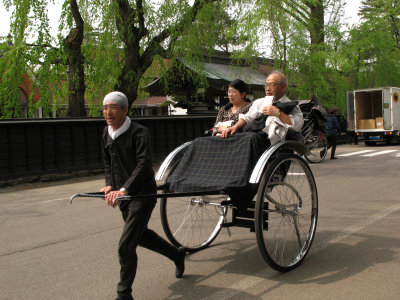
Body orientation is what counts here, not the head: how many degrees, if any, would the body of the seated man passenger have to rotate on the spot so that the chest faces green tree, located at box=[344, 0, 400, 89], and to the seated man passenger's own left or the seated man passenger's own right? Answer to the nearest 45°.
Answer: approximately 135° to the seated man passenger's own right

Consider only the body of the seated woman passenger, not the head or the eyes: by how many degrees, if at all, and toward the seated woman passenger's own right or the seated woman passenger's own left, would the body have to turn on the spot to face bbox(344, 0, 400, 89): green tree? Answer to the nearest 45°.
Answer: approximately 135° to the seated woman passenger's own right

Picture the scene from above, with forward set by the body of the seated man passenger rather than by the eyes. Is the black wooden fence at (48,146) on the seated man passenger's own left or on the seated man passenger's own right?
on the seated man passenger's own right

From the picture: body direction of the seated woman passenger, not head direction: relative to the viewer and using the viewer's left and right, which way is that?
facing the viewer and to the left of the viewer

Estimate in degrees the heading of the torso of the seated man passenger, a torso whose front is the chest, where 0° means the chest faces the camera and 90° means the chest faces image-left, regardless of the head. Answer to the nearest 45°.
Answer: approximately 45°

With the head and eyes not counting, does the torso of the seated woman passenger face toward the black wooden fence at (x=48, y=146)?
no

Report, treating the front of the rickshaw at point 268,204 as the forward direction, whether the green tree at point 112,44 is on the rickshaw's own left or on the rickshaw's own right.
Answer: on the rickshaw's own right

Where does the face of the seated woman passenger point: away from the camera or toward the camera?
toward the camera

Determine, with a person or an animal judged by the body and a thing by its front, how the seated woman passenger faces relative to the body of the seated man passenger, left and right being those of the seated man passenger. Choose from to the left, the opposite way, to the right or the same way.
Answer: the same way
